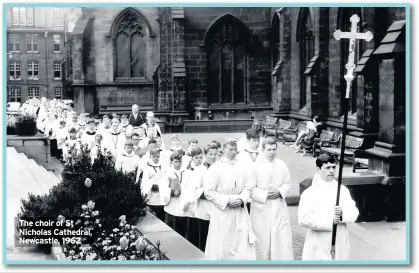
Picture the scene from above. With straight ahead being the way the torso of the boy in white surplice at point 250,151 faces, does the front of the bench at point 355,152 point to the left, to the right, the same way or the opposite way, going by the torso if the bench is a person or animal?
to the right

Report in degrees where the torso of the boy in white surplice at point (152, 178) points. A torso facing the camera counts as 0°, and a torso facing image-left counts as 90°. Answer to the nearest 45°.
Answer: approximately 315°

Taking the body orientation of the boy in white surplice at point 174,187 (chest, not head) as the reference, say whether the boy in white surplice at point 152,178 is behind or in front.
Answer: behind

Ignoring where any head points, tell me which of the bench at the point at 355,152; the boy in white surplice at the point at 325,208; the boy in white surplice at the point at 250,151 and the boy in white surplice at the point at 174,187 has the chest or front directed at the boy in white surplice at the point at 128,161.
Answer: the bench

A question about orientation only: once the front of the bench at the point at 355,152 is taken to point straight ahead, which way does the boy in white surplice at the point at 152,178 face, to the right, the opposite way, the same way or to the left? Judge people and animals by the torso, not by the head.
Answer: to the left

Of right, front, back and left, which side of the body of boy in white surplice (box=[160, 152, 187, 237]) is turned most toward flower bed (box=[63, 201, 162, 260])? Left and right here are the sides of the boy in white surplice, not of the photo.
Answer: right

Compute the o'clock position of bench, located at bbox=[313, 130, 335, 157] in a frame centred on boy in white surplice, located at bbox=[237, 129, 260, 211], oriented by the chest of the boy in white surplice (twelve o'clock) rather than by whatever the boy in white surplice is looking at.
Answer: The bench is roughly at 8 o'clock from the boy in white surplice.

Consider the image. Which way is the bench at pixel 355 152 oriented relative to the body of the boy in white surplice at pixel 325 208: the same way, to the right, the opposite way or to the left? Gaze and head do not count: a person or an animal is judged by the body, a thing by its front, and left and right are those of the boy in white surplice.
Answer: to the right

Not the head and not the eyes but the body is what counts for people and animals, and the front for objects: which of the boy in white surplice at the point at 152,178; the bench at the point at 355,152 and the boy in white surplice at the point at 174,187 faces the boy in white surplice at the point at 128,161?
the bench

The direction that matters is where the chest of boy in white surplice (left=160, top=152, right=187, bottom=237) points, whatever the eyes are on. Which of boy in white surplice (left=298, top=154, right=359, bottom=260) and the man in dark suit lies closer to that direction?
the boy in white surplice

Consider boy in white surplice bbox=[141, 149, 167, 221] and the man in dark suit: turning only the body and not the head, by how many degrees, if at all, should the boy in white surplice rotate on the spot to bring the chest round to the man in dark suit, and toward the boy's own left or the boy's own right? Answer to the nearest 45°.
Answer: approximately 135° to the boy's own left
